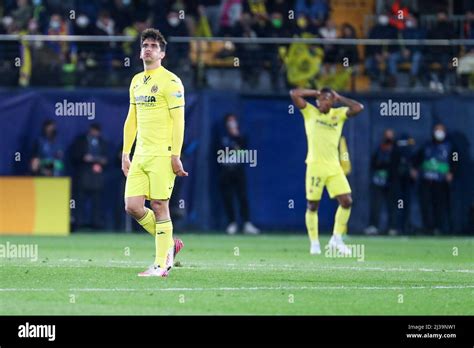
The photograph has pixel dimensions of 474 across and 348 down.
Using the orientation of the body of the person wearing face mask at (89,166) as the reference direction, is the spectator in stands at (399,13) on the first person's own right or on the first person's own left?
on the first person's own left

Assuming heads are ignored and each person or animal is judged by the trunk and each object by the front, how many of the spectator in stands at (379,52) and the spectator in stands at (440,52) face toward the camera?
2

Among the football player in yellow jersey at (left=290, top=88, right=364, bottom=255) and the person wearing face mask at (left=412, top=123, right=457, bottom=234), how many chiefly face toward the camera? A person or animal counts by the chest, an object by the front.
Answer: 2

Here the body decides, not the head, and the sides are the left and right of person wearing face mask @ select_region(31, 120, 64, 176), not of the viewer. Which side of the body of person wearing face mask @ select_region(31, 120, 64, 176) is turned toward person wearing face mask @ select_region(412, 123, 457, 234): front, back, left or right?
left

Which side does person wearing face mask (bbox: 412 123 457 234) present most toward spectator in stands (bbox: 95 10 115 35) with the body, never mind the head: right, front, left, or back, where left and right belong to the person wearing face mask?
right

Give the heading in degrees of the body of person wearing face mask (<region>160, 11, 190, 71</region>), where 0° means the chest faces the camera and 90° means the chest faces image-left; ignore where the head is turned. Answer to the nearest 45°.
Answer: approximately 0°
